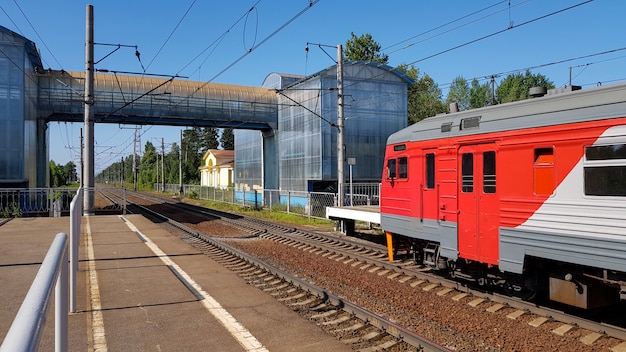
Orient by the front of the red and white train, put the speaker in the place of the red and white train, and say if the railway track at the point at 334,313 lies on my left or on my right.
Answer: on my left

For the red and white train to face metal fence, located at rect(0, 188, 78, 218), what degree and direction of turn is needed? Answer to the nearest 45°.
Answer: approximately 45° to its left

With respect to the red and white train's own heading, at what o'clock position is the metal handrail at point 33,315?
The metal handrail is roughly at 8 o'clock from the red and white train.

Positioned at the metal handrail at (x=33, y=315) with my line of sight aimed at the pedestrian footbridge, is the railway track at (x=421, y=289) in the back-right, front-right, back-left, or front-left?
front-right

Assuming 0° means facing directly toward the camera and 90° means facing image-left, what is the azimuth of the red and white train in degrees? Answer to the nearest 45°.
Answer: approximately 135°

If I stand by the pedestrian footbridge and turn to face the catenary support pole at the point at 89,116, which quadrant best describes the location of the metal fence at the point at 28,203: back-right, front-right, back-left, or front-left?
front-right

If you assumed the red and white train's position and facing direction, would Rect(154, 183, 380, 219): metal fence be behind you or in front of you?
in front
